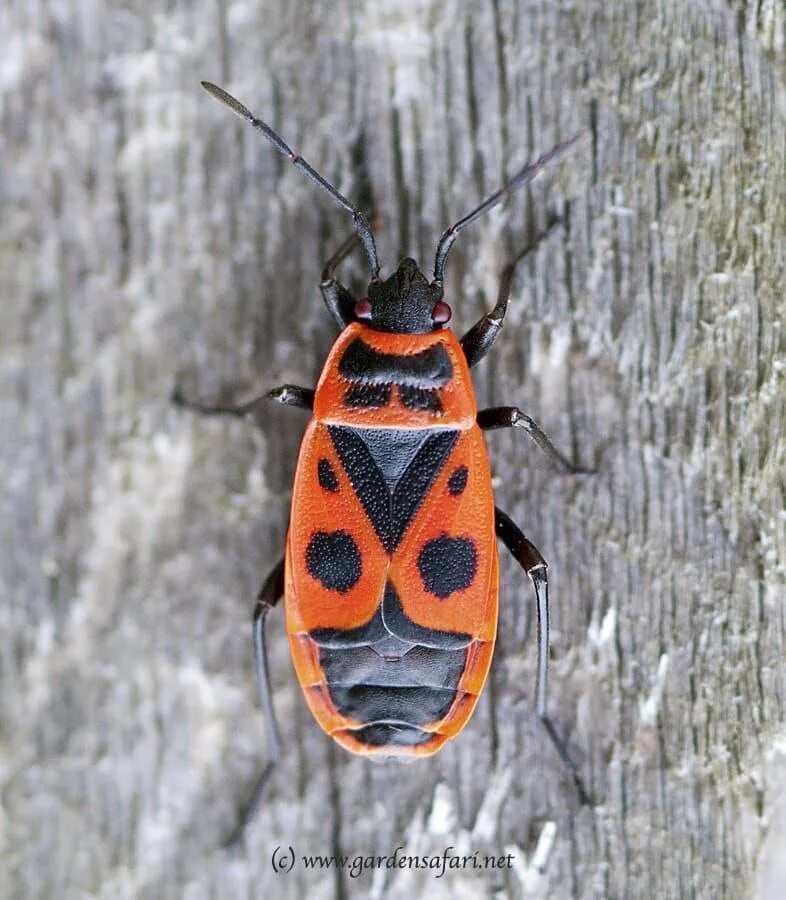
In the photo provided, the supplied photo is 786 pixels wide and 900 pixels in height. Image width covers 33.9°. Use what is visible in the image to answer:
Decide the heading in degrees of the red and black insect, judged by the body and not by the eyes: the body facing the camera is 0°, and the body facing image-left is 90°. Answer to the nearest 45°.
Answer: approximately 180°
